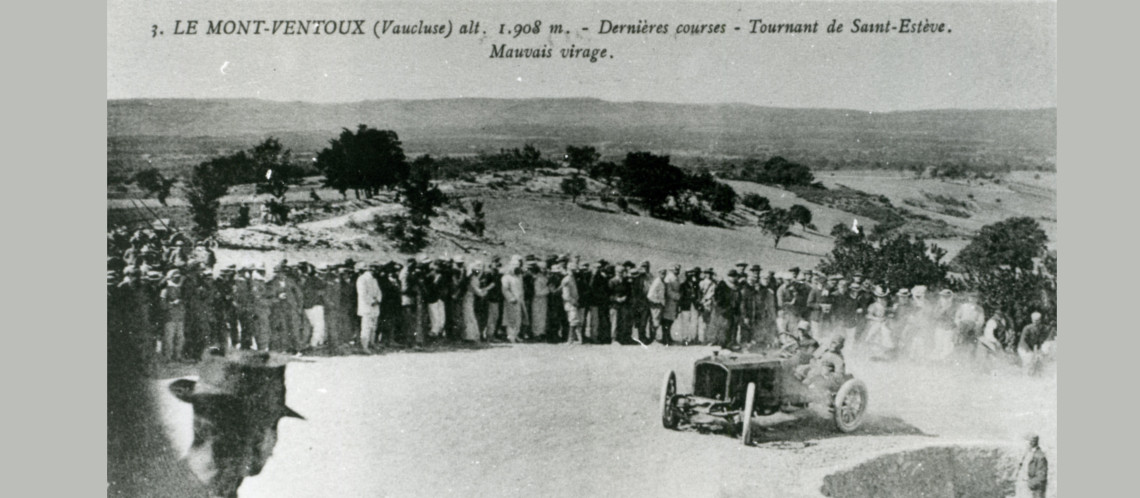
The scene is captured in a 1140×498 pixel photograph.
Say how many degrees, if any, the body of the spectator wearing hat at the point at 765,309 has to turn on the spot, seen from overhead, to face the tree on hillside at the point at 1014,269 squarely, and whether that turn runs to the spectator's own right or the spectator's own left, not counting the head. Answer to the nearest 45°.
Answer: approximately 90° to the spectator's own left

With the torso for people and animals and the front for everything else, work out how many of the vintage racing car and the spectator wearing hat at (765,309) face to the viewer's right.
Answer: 0

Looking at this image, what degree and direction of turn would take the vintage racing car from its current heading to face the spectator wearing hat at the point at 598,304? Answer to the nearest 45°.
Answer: approximately 45° to its right

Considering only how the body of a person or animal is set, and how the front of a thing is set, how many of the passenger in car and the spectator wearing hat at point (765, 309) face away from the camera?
0

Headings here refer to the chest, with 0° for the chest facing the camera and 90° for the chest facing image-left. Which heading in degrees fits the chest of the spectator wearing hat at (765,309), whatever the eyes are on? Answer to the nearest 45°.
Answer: approximately 0°

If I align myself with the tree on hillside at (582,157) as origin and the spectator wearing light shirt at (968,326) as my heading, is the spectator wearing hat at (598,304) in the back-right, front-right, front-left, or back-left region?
front-right

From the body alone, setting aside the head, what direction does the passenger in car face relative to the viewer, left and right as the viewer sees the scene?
facing the viewer and to the left of the viewer

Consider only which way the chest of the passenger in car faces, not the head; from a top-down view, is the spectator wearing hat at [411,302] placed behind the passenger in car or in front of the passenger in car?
in front

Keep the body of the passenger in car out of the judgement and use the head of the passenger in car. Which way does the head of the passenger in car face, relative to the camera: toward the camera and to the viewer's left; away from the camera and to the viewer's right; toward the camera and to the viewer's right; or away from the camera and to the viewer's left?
toward the camera and to the viewer's left

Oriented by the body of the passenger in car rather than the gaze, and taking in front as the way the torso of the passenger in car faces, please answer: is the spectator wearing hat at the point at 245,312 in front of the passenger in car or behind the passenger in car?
in front

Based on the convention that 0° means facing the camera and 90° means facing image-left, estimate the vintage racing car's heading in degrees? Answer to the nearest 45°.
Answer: approximately 45°

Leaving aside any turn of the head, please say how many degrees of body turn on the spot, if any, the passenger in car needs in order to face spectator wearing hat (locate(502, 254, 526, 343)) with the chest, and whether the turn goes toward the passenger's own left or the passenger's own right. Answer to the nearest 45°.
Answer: approximately 45° to the passenger's own right
